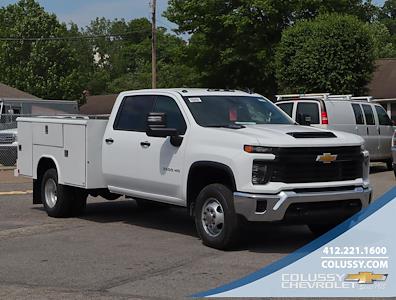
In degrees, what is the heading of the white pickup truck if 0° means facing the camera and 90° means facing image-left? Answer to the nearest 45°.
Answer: approximately 315°

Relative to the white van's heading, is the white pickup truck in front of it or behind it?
behind

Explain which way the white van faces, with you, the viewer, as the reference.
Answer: facing away from the viewer and to the right of the viewer

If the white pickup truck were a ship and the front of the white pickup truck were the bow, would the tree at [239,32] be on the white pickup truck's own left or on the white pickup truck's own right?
on the white pickup truck's own left
